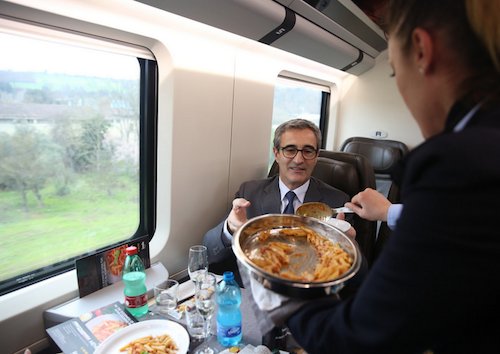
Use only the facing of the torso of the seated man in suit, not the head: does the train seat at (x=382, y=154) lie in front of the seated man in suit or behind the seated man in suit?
behind

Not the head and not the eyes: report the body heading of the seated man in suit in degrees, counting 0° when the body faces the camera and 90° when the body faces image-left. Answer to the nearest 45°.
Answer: approximately 0°

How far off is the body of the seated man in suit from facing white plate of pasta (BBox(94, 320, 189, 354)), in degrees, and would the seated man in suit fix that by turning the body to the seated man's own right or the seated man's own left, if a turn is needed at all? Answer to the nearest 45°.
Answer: approximately 45° to the seated man's own right

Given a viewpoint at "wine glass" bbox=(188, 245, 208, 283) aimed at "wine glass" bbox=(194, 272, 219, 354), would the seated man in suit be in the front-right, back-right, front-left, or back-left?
back-left

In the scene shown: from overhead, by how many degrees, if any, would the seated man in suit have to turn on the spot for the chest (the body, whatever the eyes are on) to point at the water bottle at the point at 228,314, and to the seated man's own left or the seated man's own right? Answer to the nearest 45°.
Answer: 0° — they already face it
